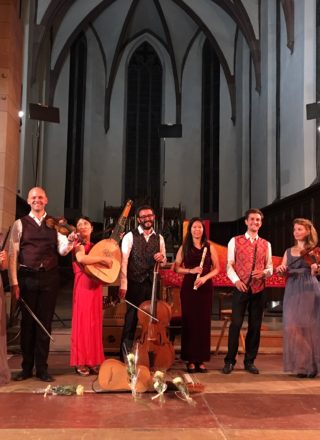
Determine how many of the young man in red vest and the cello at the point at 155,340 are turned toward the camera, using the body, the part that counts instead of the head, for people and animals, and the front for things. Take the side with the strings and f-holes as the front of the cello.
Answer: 2

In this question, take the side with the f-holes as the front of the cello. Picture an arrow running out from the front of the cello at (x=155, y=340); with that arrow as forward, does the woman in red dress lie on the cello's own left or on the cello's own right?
on the cello's own right

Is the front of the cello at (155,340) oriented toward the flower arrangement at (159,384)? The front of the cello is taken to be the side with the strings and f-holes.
yes

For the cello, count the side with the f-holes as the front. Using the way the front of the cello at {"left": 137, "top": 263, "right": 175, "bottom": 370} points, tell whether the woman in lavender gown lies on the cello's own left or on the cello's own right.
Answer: on the cello's own left

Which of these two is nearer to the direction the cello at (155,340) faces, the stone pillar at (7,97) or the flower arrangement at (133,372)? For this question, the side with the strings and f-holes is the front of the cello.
the flower arrangement

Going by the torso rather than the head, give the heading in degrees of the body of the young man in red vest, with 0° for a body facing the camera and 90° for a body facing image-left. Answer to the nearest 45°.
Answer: approximately 0°

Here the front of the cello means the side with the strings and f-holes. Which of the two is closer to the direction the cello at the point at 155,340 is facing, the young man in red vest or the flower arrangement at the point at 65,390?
the flower arrangement
